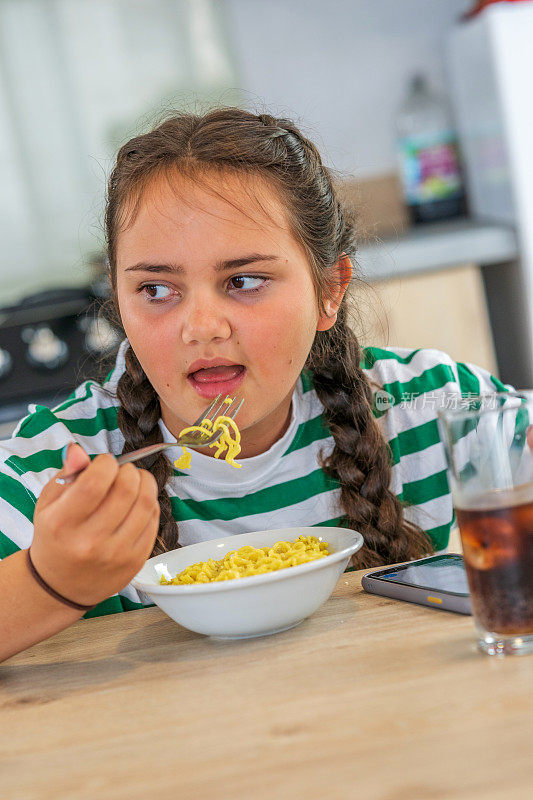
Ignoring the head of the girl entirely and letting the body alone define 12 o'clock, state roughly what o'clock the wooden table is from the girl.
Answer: The wooden table is roughly at 12 o'clock from the girl.

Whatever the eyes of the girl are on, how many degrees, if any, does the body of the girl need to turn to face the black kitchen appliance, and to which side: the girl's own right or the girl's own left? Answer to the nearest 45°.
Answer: approximately 180°

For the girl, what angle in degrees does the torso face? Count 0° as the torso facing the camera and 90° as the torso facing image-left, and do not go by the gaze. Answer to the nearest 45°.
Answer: approximately 0°
